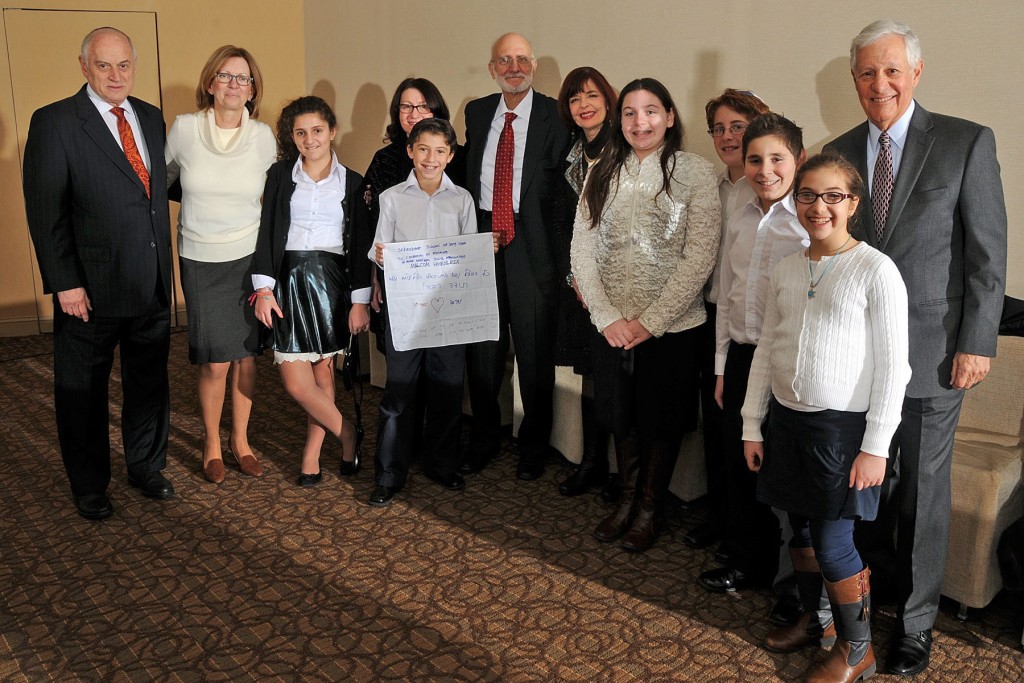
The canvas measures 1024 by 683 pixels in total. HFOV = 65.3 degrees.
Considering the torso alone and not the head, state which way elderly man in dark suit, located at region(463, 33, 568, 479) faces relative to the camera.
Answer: toward the camera

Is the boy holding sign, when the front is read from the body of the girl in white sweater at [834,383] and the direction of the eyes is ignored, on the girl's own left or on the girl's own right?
on the girl's own right

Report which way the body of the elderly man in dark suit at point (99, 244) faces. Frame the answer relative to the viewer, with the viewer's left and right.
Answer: facing the viewer and to the right of the viewer

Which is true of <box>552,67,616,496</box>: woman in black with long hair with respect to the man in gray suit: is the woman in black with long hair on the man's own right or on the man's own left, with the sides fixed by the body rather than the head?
on the man's own right

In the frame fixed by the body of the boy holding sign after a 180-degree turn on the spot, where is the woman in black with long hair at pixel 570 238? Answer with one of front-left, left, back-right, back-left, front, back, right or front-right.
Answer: right

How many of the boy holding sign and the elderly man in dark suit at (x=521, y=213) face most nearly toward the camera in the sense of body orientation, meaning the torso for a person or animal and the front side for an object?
2

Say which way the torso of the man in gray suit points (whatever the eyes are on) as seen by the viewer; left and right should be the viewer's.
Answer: facing the viewer and to the left of the viewer

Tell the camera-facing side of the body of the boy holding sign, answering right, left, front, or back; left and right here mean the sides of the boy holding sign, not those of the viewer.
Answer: front
